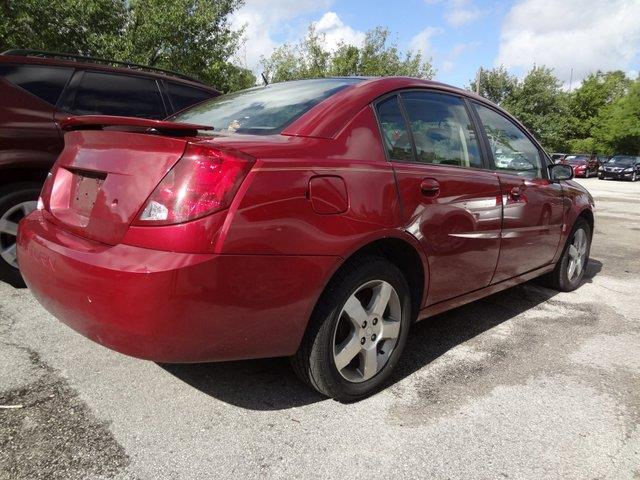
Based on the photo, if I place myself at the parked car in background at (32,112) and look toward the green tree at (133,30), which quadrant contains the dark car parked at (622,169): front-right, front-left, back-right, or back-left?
front-right

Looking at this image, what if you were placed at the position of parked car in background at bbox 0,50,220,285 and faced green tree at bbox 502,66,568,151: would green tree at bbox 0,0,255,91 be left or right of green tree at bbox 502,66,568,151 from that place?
left

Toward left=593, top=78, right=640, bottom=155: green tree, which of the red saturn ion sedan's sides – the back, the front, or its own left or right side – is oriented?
front

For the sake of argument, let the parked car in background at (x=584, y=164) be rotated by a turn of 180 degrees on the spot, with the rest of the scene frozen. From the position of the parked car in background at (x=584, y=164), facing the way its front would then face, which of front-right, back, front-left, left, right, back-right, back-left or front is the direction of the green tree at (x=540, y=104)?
front

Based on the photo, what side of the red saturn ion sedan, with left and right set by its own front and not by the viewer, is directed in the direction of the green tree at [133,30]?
left

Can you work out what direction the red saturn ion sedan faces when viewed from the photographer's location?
facing away from the viewer and to the right of the viewer

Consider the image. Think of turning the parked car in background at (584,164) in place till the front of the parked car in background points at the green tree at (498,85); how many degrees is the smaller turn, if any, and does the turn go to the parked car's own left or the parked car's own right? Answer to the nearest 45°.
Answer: approximately 180°

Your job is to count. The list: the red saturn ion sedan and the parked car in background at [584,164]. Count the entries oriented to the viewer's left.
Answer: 0

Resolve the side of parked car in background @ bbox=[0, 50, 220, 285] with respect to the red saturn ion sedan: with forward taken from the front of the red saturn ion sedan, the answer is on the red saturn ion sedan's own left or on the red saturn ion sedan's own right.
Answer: on the red saturn ion sedan's own left

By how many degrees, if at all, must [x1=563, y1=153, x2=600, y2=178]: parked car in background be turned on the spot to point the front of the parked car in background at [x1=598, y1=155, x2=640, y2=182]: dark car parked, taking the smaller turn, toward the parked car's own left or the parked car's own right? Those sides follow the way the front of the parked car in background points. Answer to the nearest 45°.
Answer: approximately 45° to the parked car's own left
